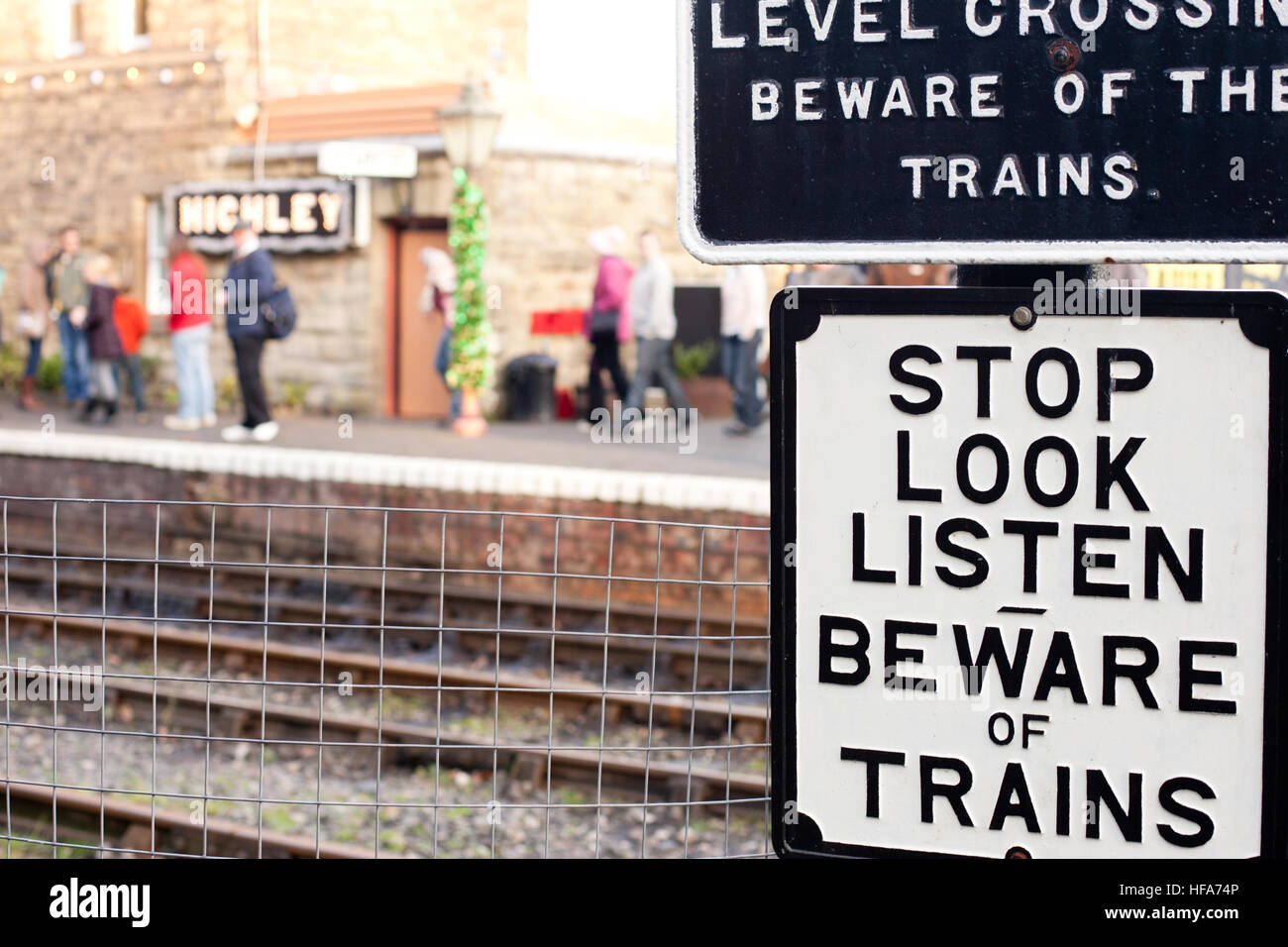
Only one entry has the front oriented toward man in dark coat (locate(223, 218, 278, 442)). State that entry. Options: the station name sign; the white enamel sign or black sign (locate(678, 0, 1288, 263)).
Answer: the station name sign

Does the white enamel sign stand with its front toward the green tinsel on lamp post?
no

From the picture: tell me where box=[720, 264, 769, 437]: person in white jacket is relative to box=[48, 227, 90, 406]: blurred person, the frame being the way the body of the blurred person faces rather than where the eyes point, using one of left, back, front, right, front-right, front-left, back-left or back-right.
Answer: front-left

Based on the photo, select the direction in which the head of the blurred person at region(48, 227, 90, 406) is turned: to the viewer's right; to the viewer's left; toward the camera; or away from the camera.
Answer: toward the camera

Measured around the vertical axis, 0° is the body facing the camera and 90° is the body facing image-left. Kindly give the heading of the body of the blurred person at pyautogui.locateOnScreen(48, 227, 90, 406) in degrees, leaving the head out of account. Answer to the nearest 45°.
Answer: approximately 0°

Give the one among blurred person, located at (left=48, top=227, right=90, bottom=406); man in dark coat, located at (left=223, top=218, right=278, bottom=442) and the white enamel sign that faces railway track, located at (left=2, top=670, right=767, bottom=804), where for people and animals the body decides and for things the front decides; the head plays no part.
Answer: the blurred person

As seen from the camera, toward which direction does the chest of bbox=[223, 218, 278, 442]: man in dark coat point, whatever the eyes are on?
to the viewer's left

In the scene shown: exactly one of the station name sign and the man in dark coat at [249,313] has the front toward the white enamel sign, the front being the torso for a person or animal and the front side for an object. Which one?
the station name sign
